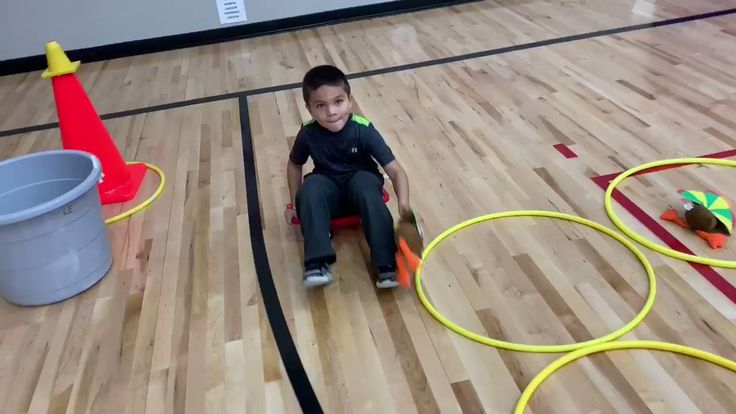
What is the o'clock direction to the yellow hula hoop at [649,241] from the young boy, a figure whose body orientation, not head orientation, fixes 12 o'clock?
The yellow hula hoop is roughly at 9 o'clock from the young boy.

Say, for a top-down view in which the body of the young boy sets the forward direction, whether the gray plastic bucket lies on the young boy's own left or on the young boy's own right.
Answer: on the young boy's own right

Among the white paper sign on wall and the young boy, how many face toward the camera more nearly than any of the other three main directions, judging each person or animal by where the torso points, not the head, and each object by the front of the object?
2

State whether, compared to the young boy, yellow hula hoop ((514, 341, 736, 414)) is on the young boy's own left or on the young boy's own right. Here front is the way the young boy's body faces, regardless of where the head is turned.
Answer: on the young boy's own left

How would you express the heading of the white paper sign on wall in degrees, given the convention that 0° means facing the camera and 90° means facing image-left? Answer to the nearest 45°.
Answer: approximately 0°
